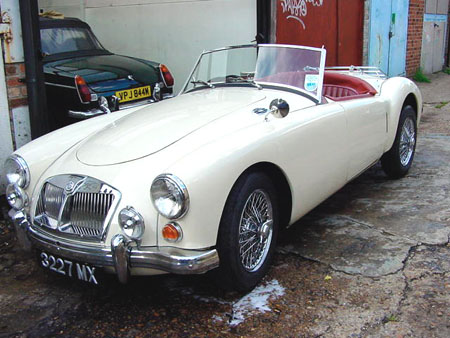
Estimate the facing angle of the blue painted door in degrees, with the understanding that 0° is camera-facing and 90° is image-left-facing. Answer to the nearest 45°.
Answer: approximately 45°

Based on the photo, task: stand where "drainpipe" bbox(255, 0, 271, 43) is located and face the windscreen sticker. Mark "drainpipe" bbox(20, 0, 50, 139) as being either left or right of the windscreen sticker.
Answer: right

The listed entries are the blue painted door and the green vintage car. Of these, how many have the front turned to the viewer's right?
0

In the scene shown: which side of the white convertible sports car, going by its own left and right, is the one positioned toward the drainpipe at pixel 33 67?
right

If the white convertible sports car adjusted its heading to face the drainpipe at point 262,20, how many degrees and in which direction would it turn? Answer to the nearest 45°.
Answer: approximately 135° to its right

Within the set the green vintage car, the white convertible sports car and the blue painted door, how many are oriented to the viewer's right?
0

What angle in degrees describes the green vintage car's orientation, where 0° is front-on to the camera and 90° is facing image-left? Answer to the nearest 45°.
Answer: approximately 135°

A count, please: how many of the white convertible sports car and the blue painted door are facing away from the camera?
0

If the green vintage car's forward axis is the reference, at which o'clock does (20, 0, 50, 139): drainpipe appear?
The drainpipe is roughly at 8 o'clock from the green vintage car.
